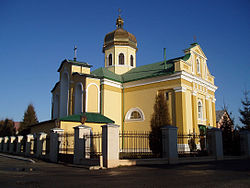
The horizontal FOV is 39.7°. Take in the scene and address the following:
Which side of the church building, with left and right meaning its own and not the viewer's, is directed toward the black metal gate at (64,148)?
right

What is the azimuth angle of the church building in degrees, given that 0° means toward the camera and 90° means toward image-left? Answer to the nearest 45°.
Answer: approximately 315°

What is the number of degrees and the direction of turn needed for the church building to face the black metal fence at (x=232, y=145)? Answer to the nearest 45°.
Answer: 0° — it already faces it

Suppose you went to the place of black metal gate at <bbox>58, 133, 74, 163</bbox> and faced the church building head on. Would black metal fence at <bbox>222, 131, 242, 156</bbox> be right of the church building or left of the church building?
right
